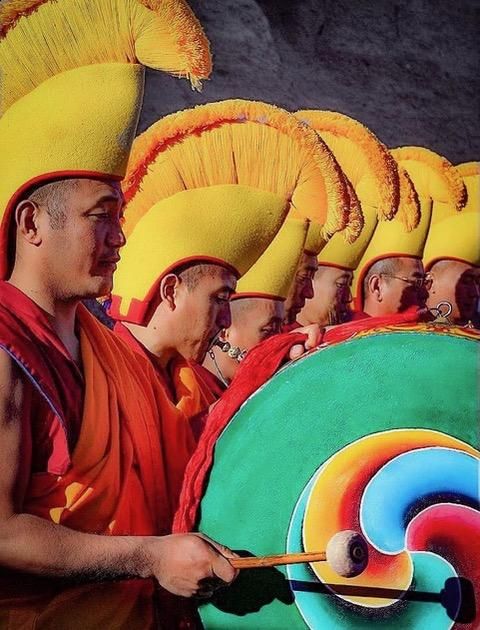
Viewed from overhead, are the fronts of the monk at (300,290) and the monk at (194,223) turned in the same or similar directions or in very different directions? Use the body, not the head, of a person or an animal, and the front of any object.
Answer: same or similar directions

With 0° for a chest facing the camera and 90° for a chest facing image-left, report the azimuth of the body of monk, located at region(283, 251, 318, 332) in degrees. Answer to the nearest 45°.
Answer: approximately 270°

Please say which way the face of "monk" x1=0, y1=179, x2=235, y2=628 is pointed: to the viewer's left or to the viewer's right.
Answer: to the viewer's right

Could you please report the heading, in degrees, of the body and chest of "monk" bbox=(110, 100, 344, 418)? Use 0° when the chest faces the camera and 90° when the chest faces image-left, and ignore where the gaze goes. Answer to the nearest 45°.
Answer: approximately 270°

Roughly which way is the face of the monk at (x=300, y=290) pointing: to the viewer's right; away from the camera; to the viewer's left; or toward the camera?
to the viewer's right

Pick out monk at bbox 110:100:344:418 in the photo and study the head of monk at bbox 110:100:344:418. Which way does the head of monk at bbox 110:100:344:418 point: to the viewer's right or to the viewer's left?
to the viewer's right
